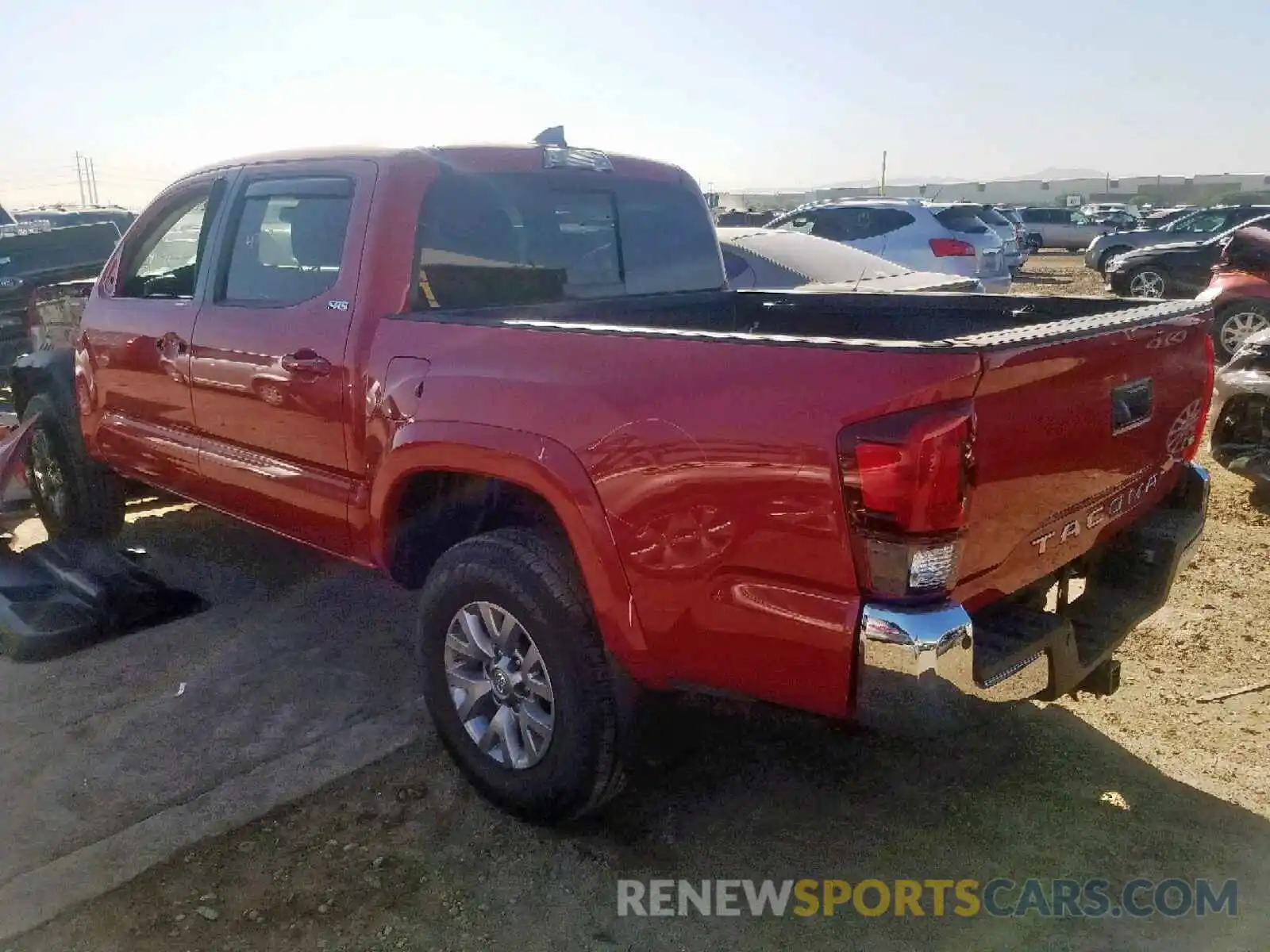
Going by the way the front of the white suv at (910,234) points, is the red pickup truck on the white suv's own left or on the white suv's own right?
on the white suv's own left

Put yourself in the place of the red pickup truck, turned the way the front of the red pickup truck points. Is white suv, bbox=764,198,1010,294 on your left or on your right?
on your right

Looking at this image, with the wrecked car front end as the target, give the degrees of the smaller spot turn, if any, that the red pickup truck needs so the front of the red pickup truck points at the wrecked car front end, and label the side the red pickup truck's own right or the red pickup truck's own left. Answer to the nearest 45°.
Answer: approximately 90° to the red pickup truck's own right

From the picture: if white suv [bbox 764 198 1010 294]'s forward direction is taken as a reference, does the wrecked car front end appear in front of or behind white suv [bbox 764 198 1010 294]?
behind

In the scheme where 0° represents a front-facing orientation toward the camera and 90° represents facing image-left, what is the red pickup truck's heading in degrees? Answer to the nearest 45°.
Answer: approximately 135°

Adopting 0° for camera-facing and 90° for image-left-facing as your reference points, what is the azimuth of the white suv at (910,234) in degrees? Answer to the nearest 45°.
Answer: approximately 135°
